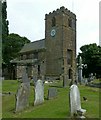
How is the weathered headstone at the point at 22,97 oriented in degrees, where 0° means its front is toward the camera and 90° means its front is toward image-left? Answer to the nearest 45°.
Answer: approximately 315°

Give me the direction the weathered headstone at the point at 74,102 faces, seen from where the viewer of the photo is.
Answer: facing the viewer and to the right of the viewer

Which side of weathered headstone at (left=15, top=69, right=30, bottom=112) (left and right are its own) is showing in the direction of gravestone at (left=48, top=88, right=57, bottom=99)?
left

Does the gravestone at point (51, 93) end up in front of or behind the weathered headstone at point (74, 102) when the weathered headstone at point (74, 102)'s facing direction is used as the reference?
behind

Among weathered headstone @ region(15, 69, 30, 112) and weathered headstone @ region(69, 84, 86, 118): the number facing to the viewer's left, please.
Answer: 0
